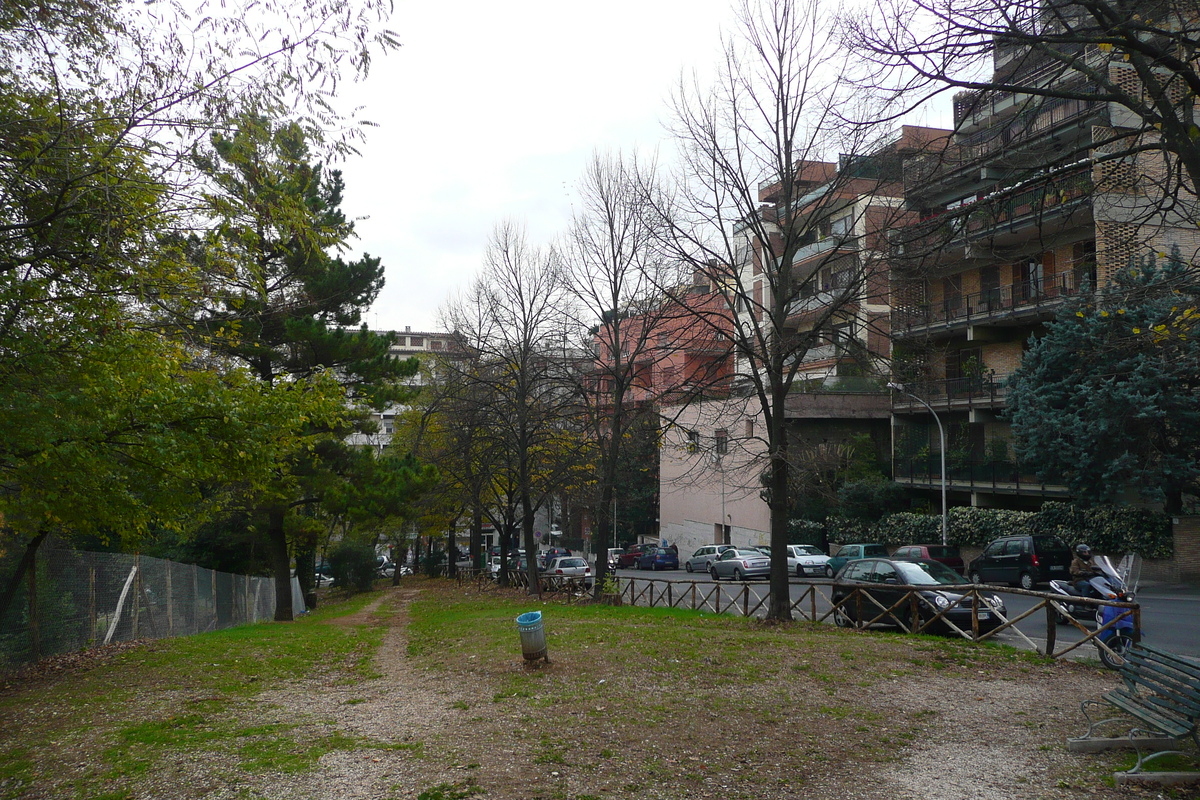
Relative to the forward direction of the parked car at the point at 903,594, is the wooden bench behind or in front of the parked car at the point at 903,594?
in front

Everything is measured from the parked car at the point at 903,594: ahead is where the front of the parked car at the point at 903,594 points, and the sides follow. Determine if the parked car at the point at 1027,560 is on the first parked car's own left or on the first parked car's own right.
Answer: on the first parked car's own left

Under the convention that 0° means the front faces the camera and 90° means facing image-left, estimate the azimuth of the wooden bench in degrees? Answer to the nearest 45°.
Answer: approximately 45°

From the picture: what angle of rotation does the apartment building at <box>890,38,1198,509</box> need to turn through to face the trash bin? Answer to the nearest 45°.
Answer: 0° — it already faces it

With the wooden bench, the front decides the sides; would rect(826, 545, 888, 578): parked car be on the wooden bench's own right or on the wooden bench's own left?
on the wooden bench's own right

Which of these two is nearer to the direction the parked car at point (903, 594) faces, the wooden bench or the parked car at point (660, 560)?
the wooden bench

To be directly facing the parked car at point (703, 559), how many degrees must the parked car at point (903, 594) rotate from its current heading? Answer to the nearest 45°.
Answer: approximately 135° to its left

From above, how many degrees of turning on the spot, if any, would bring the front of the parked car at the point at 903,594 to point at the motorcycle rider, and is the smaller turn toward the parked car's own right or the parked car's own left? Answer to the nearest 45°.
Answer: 0° — it already faces them

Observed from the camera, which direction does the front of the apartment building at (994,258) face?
facing the viewer and to the left of the viewer

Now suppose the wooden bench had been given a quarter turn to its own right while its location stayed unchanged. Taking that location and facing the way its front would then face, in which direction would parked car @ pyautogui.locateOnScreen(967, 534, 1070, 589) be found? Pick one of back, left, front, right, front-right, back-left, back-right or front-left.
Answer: front-right

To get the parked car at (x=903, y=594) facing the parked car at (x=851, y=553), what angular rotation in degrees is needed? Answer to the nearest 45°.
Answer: approximately 135° to its left

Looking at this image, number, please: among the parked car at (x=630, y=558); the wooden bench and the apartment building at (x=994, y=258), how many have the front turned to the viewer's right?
0

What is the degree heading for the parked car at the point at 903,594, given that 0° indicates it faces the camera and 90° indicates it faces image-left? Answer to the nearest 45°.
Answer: approximately 315°
